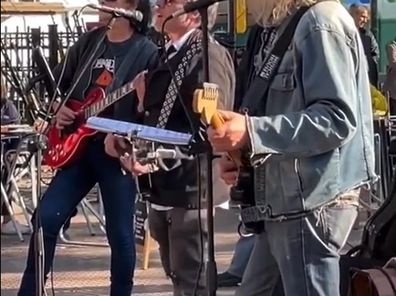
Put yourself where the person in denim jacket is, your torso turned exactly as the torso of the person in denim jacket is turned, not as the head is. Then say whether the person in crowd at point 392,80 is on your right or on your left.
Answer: on your right

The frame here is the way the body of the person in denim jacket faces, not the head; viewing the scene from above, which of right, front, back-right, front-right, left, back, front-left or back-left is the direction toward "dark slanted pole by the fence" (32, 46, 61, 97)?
front-right

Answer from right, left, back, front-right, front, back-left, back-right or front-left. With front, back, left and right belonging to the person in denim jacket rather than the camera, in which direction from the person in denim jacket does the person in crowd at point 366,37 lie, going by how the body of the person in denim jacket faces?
right

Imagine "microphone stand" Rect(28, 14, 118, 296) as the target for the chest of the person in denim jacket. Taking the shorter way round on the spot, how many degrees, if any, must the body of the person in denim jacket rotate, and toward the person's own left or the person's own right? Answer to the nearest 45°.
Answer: approximately 45° to the person's own right

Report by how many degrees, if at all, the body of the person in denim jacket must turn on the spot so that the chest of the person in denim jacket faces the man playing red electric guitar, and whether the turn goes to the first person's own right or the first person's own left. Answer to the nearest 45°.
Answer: approximately 45° to the first person's own right

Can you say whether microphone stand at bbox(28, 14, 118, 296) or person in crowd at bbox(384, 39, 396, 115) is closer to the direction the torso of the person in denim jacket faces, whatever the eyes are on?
the microphone stand

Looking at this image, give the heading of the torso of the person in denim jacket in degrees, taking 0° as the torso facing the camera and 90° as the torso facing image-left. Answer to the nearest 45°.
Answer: approximately 90°

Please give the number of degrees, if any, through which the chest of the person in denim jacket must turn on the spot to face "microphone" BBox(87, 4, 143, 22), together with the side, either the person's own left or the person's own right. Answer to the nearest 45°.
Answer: approximately 45° to the person's own right

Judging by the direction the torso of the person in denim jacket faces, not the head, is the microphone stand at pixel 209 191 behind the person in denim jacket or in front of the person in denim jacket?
in front
